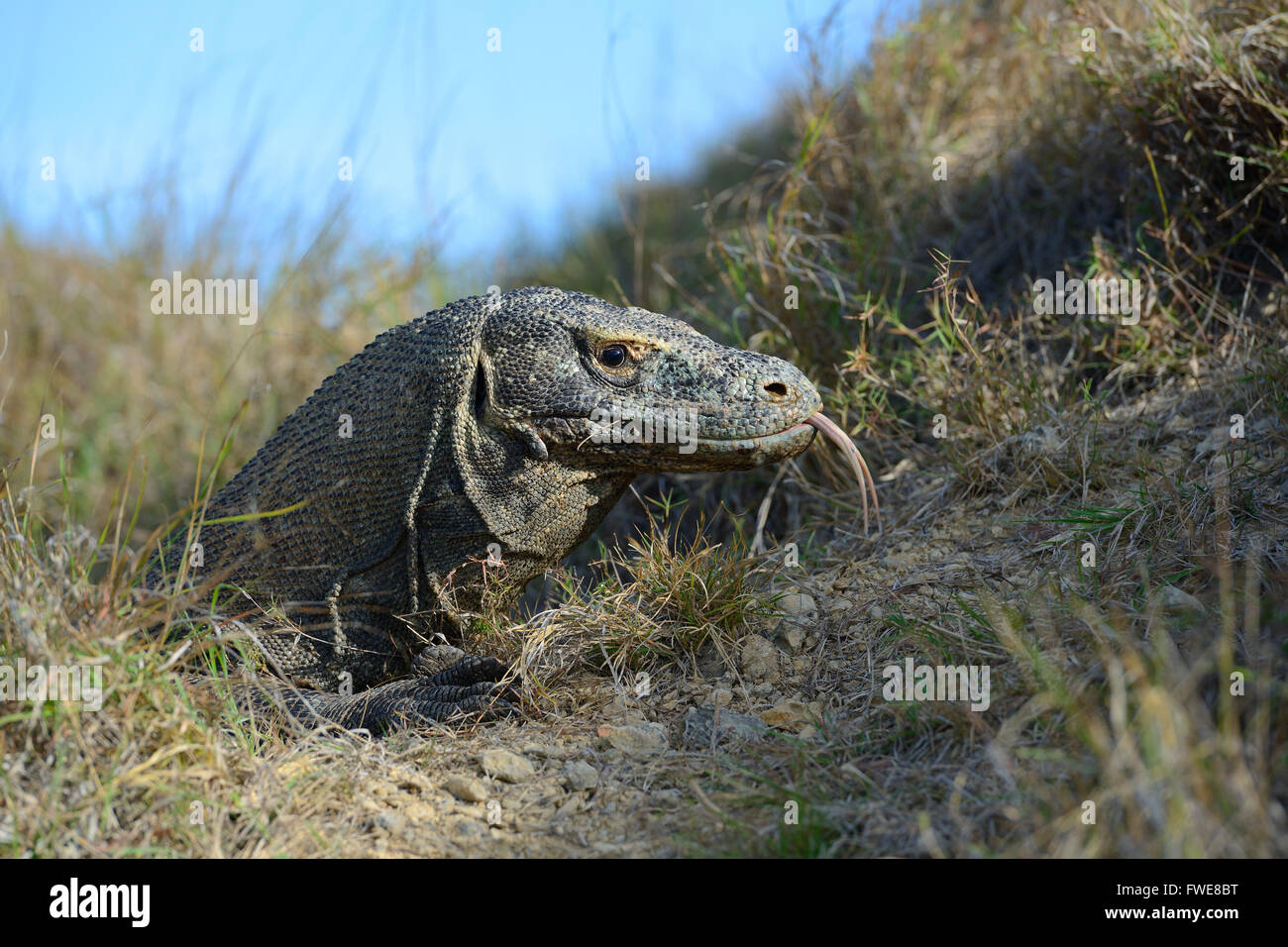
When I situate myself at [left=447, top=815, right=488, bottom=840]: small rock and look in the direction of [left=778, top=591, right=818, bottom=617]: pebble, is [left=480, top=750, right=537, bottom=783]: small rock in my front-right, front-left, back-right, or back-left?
front-left

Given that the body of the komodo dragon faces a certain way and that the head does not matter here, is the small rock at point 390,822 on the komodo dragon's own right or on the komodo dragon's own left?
on the komodo dragon's own right

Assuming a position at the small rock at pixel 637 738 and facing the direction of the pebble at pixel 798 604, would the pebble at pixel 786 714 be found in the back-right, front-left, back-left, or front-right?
front-right

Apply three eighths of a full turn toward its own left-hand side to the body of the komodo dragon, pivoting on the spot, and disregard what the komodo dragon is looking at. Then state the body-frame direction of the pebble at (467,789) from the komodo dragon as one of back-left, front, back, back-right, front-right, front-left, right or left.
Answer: back-left

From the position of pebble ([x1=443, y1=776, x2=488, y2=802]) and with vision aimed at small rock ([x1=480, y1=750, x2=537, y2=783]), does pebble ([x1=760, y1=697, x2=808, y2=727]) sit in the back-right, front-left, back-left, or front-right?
front-right

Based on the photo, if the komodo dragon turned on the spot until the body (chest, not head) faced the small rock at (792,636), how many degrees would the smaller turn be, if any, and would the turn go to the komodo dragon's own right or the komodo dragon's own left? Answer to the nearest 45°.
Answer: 0° — it already faces it

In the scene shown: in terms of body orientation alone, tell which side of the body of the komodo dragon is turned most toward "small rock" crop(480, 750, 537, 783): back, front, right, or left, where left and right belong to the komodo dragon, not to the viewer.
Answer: right

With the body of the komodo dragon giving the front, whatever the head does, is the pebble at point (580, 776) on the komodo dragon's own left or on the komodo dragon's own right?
on the komodo dragon's own right

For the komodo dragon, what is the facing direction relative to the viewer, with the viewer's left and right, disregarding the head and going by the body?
facing to the right of the viewer
